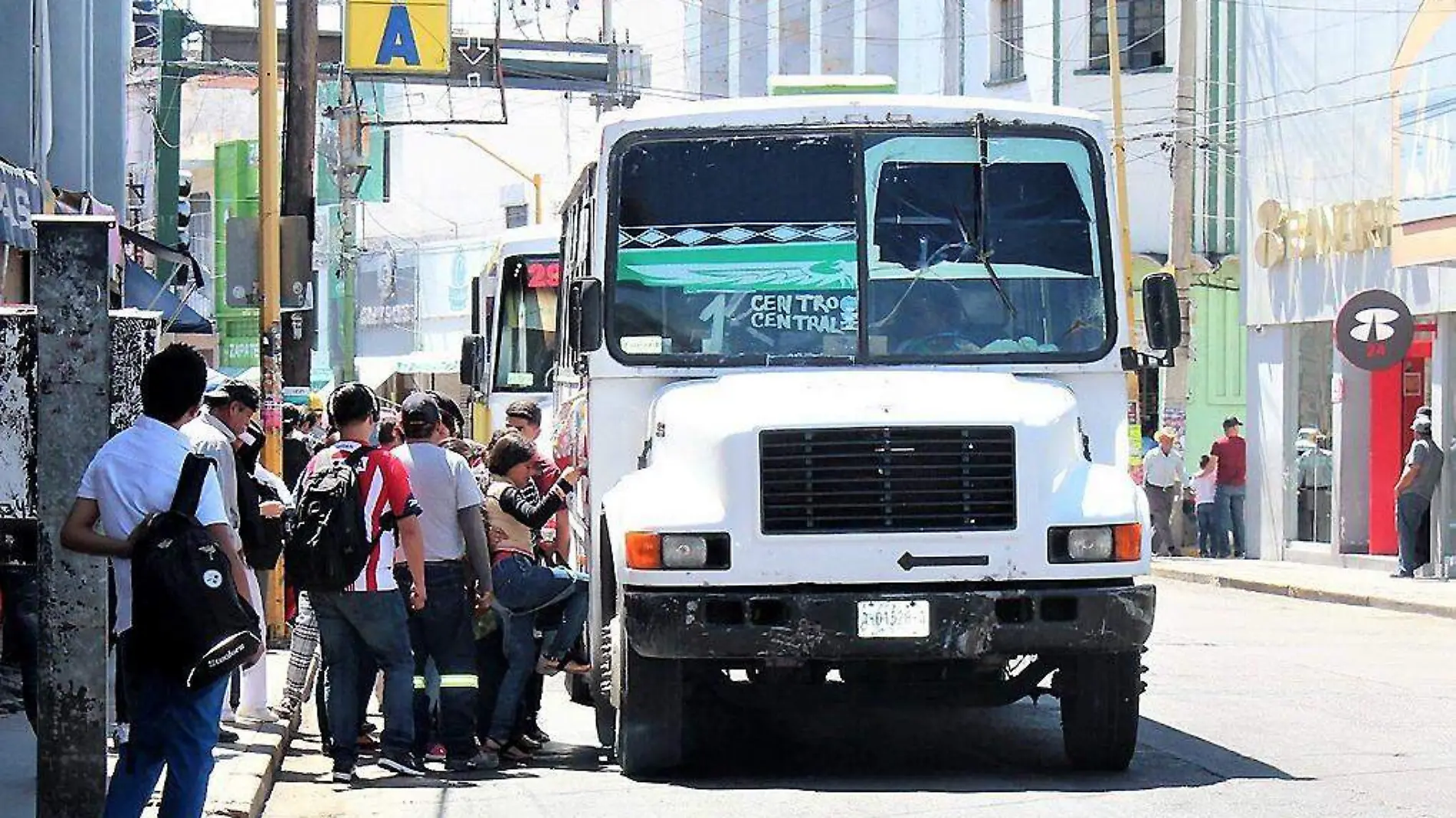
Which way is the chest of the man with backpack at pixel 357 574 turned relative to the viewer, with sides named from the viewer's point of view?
facing away from the viewer and to the right of the viewer

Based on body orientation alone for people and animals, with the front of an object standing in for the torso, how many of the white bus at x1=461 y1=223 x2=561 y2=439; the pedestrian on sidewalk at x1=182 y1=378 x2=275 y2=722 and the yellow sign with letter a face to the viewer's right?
1

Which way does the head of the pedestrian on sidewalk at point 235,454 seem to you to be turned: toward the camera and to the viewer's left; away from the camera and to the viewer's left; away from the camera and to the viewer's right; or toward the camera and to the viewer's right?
toward the camera and to the viewer's right

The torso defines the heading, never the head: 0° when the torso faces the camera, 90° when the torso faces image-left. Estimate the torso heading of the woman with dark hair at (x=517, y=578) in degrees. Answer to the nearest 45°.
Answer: approximately 270°

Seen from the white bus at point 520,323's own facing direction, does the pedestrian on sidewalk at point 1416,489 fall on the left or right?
on its left

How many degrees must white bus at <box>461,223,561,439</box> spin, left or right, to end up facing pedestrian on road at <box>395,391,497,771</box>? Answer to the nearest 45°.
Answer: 0° — it already faces them

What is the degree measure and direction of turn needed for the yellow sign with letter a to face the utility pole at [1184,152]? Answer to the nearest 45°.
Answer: approximately 90° to its left

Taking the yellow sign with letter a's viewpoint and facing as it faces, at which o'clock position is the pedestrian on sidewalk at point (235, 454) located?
The pedestrian on sidewalk is roughly at 12 o'clock from the yellow sign with letter a.

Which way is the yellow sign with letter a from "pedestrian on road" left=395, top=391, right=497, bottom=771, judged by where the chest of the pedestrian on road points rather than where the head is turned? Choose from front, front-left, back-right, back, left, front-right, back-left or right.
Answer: front-left

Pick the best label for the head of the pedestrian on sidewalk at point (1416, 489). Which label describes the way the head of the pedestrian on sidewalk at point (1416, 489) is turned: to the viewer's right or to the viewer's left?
to the viewer's left

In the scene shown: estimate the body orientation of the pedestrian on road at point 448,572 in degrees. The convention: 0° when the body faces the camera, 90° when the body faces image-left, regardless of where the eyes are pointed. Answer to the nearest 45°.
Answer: approximately 225°

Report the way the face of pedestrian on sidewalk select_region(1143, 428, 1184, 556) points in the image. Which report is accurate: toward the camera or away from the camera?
toward the camera

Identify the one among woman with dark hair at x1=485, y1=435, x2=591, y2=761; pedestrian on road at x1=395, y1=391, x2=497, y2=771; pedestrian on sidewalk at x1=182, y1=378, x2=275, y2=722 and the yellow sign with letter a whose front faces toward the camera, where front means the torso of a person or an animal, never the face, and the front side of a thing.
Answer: the yellow sign with letter a

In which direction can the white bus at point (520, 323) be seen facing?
toward the camera

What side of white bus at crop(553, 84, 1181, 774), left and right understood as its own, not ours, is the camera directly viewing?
front
